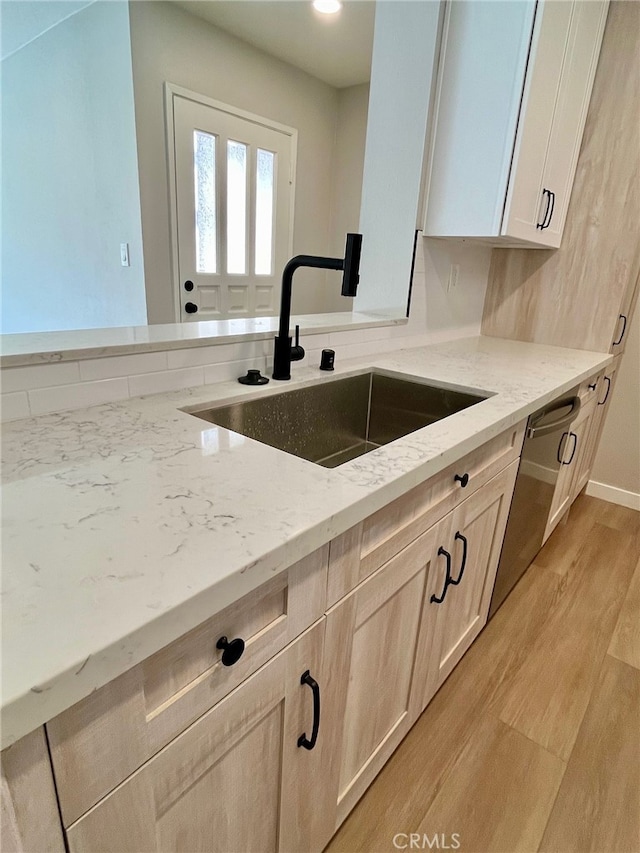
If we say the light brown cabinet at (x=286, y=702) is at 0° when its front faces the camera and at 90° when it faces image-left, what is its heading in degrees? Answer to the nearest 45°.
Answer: approximately 315°

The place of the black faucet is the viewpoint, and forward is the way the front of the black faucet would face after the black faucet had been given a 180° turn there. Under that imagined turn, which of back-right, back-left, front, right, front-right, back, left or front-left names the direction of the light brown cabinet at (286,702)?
left

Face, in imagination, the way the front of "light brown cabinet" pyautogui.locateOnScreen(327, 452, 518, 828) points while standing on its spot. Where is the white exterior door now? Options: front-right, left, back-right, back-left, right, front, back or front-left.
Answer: back

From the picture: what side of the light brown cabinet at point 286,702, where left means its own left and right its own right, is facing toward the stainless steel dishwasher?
left

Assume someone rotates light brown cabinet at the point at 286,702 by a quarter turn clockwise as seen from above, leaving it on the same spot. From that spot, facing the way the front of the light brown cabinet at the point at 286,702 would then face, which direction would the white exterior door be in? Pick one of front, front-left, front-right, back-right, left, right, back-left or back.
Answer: back-right

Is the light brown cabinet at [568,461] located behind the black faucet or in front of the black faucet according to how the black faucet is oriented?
in front

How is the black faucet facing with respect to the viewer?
to the viewer's right

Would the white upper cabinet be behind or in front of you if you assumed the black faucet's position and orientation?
in front
